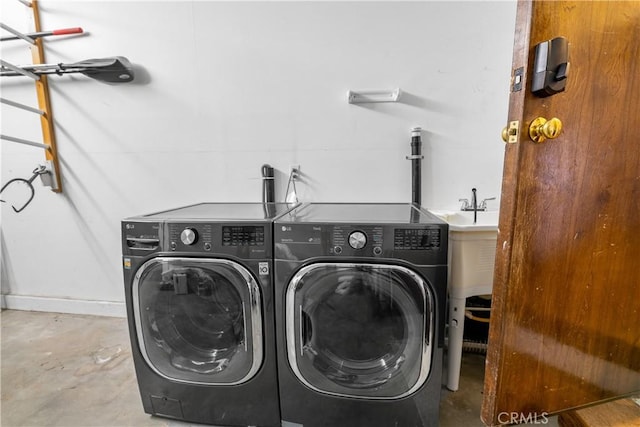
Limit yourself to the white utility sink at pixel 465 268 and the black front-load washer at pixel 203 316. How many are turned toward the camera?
2

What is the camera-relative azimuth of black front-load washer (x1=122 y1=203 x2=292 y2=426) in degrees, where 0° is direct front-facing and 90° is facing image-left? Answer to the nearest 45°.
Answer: approximately 0°

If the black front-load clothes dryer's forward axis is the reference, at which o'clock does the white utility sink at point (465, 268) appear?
The white utility sink is roughly at 8 o'clock from the black front-load clothes dryer.

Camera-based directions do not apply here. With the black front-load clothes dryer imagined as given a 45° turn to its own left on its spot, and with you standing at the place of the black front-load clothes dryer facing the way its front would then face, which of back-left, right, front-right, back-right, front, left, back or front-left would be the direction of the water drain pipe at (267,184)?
back

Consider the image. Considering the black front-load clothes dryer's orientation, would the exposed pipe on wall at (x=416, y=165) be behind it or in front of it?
behind

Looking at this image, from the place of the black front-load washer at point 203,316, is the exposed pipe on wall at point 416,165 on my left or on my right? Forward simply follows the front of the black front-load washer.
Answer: on my left

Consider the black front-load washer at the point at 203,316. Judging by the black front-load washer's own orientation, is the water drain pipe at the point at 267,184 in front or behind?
behind

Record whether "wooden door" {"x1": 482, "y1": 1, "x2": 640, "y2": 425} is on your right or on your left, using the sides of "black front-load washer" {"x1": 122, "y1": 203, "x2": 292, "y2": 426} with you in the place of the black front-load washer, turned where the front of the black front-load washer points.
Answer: on your left
